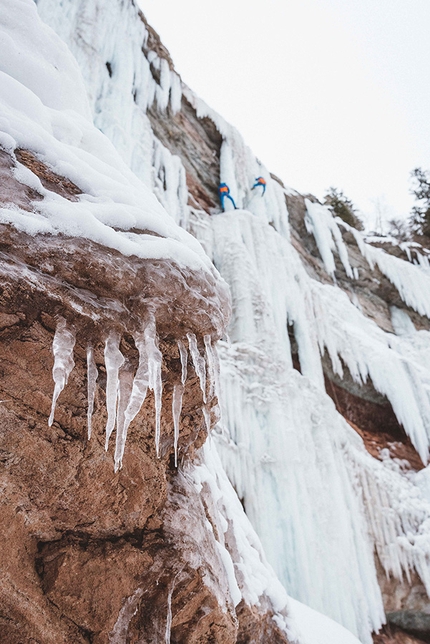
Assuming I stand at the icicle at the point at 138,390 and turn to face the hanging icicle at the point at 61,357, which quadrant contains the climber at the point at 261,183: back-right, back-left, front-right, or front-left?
back-right

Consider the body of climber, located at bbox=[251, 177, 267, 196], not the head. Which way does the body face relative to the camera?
to the viewer's left

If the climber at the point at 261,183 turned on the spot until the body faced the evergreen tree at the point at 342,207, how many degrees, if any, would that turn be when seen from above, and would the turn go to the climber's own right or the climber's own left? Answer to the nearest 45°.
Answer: approximately 135° to the climber's own right

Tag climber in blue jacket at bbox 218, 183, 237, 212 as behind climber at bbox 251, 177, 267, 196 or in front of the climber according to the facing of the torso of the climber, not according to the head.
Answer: in front
